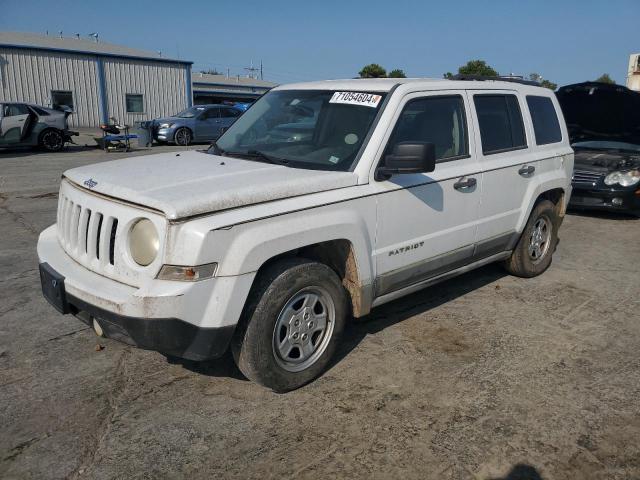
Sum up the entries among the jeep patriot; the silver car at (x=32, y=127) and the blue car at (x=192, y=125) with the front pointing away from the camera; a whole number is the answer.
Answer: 0

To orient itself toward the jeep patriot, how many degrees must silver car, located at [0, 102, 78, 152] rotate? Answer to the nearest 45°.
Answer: approximately 90° to its left

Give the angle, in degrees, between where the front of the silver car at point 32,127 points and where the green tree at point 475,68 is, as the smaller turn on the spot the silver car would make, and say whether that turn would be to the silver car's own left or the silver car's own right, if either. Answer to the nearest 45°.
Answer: approximately 135° to the silver car's own right

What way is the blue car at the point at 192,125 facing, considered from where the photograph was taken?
facing the viewer and to the left of the viewer

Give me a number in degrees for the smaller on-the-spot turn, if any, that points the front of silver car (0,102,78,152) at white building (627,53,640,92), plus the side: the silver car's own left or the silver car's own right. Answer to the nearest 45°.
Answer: approximately 180°

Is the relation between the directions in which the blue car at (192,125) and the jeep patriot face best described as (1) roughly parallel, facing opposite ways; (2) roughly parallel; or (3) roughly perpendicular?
roughly parallel

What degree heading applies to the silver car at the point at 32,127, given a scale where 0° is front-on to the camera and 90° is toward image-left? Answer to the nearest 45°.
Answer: approximately 90°

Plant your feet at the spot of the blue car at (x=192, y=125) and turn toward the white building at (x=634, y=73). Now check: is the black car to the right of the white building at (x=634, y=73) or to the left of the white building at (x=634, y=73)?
right

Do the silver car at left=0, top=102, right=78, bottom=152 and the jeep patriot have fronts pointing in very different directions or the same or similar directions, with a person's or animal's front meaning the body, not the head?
same or similar directions
